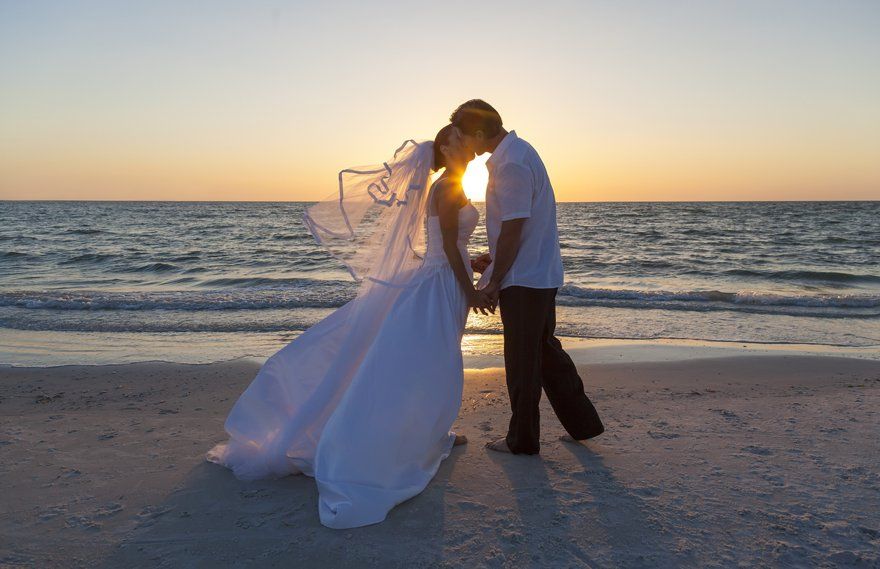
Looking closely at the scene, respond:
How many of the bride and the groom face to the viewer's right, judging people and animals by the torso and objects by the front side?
1

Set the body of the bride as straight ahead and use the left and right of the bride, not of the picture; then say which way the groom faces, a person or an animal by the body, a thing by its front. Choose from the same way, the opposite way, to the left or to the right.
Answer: the opposite way

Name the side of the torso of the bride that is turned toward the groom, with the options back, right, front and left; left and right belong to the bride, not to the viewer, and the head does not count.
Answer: front

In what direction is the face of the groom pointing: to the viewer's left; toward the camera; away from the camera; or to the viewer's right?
to the viewer's left

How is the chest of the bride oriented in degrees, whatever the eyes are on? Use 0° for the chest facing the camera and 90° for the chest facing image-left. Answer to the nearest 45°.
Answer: approximately 270°

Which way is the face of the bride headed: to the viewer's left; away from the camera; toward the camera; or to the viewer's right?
to the viewer's right

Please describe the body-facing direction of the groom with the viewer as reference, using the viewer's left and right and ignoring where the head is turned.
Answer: facing to the left of the viewer

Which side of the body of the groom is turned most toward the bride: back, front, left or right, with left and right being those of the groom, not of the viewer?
front
